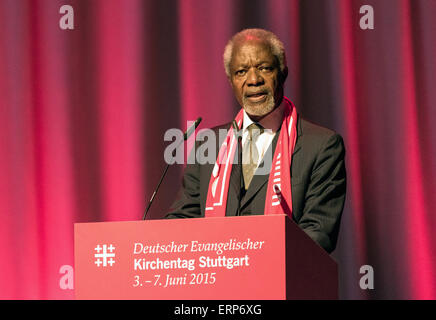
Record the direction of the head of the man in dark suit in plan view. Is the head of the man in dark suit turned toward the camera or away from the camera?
toward the camera

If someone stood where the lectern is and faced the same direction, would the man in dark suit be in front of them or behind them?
behind

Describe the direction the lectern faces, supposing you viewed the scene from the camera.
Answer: facing the viewer and to the left of the viewer

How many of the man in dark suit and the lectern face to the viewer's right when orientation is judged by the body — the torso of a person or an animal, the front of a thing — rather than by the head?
0

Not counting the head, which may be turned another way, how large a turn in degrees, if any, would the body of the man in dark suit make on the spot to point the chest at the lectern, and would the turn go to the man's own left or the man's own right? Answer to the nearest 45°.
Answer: approximately 45° to the man's own left

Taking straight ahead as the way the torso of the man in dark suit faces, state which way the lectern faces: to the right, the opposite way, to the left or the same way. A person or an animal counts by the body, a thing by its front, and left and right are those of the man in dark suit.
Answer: the same way
